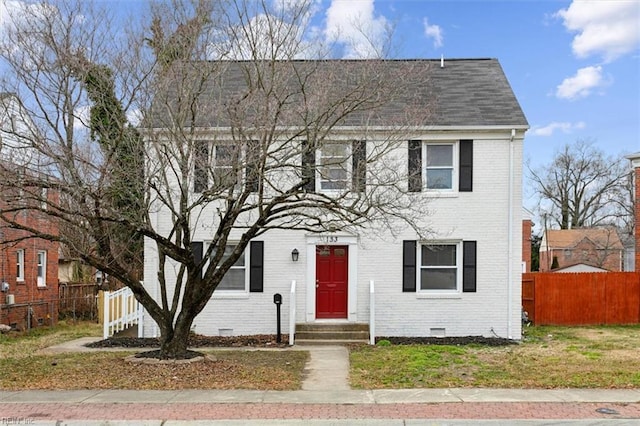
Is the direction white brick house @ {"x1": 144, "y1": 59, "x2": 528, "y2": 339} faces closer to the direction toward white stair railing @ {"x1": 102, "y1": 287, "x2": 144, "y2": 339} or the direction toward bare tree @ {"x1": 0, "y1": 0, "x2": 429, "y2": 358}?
the bare tree

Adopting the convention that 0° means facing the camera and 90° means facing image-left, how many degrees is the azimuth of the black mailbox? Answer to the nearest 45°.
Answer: approximately 0°

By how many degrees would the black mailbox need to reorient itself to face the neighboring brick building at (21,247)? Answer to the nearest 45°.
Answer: approximately 135° to its right

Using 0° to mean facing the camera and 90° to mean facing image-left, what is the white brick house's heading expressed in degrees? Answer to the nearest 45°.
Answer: approximately 0°

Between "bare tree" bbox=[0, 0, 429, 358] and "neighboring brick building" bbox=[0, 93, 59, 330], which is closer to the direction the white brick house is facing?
the bare tree

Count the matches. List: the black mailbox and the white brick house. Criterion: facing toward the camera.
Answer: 2

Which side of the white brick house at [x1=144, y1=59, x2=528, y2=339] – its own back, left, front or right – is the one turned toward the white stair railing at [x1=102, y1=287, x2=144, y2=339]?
right

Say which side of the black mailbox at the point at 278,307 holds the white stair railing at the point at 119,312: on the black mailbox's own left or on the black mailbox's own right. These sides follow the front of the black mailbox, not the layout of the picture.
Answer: on the black mailbox's own right

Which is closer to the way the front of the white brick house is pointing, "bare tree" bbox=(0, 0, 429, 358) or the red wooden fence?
the bare tree
